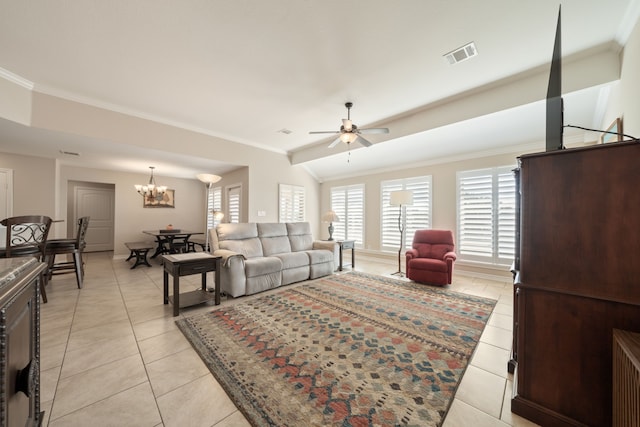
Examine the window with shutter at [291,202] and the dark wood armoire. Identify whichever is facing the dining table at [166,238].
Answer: the dark wood armoire

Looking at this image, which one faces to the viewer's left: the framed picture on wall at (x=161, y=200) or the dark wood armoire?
the dark wood armoire

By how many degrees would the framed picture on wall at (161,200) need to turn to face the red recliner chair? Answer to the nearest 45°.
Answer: approximately 45° to its left

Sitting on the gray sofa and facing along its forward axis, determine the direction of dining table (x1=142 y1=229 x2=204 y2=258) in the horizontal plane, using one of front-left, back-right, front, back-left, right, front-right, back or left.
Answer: back

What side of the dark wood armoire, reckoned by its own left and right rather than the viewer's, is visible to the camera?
left

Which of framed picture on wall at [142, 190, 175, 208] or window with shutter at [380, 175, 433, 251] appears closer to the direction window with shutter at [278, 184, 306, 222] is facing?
the window with shutter
